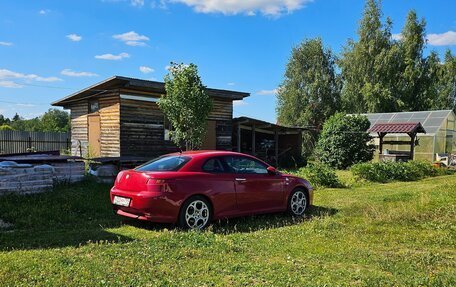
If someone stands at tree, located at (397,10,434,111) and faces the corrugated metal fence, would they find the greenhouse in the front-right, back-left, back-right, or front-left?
front-left

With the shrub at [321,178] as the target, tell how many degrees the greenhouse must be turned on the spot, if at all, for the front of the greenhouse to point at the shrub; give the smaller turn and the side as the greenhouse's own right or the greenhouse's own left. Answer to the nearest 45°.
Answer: approximately 45° to the greenhouse's own right

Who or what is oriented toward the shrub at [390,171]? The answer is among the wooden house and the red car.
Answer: the red car

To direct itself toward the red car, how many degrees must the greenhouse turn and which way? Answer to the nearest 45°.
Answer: approximately 45° to its right

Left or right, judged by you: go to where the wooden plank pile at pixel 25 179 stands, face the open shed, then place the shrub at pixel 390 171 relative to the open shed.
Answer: right

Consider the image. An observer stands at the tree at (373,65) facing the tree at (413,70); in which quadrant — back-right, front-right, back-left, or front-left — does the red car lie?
back-right

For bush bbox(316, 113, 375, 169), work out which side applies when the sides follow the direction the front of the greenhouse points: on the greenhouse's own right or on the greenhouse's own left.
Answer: on the greenhouse's own right

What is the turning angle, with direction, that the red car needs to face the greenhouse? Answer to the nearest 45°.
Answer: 0° — it already faces it

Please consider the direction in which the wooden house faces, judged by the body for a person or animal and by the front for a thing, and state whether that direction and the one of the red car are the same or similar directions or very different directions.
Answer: very different directions

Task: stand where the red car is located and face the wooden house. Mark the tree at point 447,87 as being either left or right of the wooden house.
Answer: right

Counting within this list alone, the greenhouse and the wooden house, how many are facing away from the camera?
0

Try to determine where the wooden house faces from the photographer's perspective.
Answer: facing the viewer and to the left of the viewer

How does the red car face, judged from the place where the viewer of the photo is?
facing away from the viewer and to the right of the viewer

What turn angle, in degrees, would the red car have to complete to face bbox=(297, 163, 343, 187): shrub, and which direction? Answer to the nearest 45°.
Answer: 0° — it already faces it
